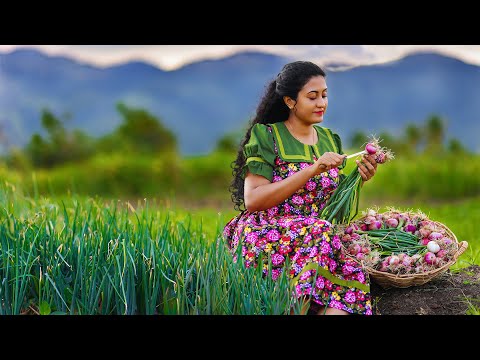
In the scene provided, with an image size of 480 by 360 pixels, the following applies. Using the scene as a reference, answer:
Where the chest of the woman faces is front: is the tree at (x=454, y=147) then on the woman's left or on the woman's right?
on the woman's left

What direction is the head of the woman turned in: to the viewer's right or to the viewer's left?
to the viewer's right

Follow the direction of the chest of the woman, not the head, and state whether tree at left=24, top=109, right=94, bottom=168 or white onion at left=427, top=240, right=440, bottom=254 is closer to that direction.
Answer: the white onion

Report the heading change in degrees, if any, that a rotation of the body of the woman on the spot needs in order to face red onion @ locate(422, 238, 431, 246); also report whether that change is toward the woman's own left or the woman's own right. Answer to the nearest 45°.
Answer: approximately 45° to the woman's own left

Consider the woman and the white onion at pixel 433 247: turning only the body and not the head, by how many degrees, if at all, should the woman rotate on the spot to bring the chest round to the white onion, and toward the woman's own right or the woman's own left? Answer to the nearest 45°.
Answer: approximately 45° to the woman's own left

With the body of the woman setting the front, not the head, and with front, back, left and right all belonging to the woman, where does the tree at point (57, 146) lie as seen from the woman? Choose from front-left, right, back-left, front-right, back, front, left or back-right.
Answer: back

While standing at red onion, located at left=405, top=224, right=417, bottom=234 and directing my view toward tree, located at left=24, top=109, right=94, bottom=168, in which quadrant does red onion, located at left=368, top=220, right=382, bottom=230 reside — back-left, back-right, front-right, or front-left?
front-left

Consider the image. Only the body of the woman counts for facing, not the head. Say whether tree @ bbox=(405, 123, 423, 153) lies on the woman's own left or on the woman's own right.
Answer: on the woman's own left

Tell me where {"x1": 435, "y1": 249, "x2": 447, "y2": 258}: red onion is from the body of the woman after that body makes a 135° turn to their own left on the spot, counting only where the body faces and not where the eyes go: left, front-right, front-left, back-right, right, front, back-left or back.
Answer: right

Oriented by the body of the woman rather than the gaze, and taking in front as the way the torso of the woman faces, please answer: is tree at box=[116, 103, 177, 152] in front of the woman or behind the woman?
behind
